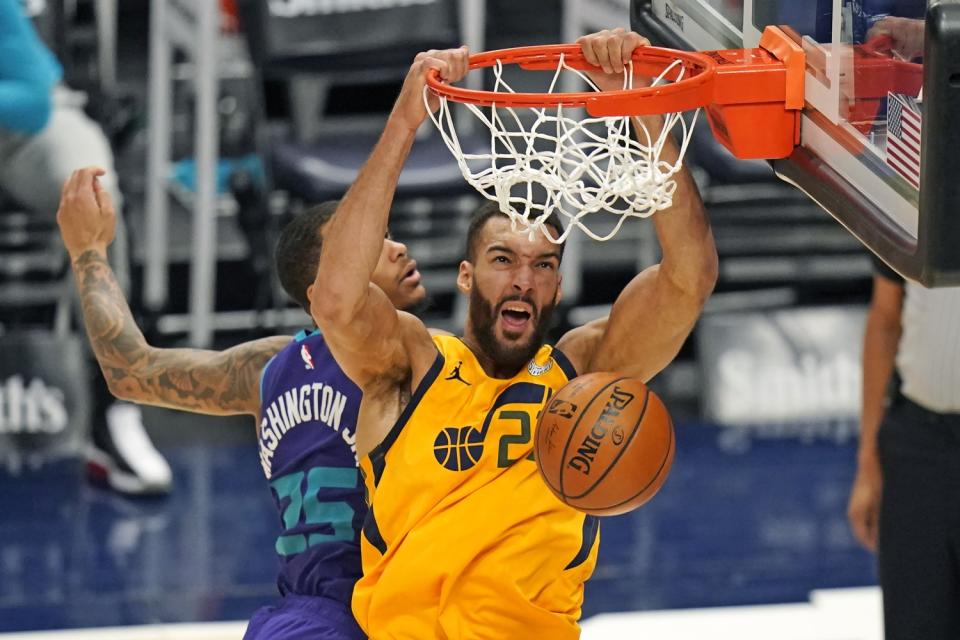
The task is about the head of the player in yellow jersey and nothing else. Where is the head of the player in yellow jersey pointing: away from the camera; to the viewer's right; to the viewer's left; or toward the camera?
toward the camera

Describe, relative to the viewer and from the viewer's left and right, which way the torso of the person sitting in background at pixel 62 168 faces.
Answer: facing the viewer and to the right of the viewer

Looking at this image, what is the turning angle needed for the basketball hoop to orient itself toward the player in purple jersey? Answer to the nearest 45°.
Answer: approximately 45° to its right

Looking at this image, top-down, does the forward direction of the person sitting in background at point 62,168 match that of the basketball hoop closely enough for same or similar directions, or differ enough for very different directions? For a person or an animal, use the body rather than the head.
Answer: very different directions

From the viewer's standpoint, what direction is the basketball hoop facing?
to the viewer's left
